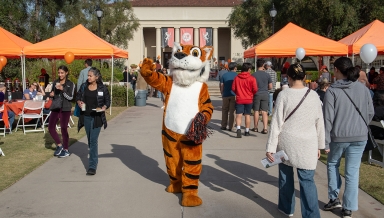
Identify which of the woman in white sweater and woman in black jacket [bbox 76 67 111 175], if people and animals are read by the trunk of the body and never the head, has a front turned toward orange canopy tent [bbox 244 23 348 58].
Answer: the woman in white sweater

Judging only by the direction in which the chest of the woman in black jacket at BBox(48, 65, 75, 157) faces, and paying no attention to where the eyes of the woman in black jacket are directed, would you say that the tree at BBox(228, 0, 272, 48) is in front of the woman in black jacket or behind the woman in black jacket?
behind

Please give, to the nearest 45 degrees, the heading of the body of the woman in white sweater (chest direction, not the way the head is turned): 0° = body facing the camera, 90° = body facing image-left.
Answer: approximately 180°

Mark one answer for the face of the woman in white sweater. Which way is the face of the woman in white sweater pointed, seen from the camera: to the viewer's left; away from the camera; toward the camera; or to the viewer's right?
away from the camera

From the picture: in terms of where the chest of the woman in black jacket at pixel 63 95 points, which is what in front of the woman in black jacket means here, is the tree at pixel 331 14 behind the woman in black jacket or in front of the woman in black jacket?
behind

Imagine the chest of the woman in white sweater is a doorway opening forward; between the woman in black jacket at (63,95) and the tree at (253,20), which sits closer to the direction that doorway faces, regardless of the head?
the tree

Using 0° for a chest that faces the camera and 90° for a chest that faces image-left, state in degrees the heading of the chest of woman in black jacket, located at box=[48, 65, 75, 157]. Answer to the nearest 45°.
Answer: approximately 45°

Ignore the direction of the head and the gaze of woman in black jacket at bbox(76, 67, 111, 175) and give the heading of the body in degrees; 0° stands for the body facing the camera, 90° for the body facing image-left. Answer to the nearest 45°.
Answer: approximately 0°

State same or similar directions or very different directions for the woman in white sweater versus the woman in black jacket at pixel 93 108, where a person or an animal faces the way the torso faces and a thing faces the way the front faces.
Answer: very different directions

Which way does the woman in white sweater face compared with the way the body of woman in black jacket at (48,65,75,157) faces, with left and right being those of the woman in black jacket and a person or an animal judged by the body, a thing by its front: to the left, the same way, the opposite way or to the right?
the opposite way

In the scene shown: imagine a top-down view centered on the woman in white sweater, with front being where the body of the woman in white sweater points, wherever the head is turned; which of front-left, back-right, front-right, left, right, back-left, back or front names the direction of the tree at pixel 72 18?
front-left

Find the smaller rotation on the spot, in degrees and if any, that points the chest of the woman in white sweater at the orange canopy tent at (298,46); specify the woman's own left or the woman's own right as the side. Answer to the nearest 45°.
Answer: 0° — they already face it
